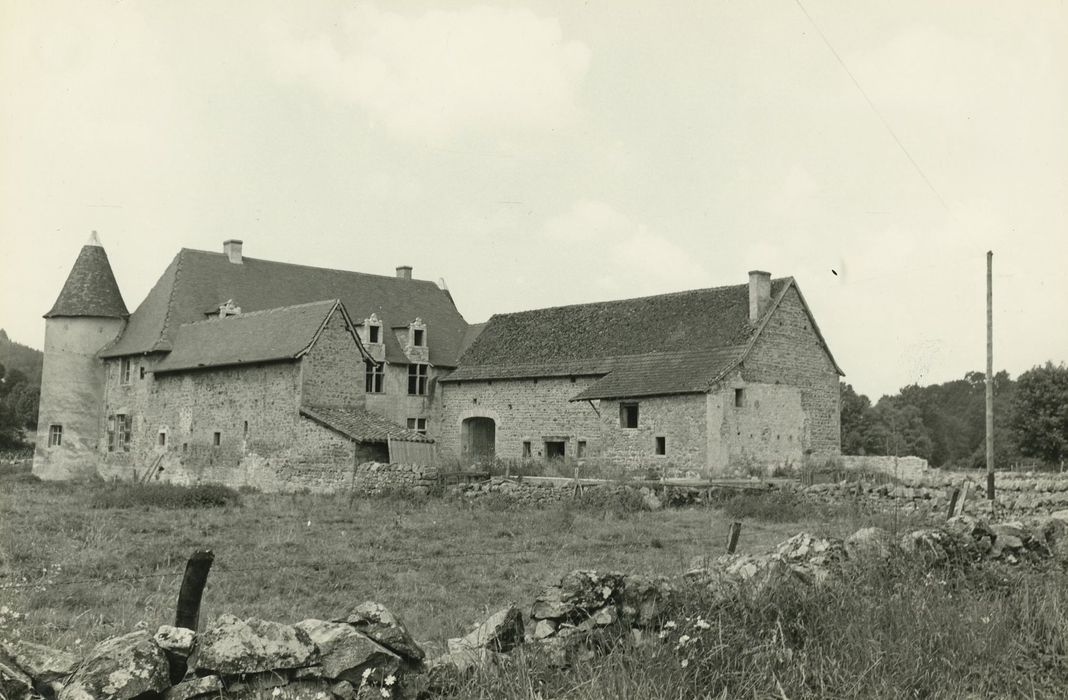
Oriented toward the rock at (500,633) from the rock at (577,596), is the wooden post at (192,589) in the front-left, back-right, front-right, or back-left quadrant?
front-right

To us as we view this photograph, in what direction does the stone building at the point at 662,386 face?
facing the viewer and to the left of the viewer

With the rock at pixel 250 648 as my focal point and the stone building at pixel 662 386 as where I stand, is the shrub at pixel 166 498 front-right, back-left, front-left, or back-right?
front-right

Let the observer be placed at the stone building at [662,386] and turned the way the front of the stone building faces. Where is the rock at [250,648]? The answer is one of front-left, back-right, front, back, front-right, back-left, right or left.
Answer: front-left

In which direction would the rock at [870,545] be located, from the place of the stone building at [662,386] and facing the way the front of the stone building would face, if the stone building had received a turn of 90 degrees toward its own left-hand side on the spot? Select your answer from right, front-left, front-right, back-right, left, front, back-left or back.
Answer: front-right

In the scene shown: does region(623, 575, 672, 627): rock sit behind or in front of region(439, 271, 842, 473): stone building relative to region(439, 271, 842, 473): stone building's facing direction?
in front

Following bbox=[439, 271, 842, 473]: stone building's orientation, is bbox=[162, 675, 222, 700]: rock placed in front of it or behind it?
in front

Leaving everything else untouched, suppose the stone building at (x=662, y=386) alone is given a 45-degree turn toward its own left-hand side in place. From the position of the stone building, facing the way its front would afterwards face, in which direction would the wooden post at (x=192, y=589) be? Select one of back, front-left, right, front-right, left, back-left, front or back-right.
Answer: front

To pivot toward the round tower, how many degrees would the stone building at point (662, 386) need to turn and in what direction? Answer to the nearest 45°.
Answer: approximately 45° to its right

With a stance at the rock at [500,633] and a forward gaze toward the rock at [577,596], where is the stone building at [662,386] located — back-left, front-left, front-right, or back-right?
front-left
